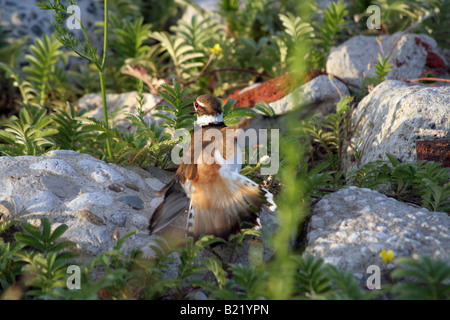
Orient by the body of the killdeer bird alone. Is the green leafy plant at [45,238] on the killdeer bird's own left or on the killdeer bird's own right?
on the killdeer bird's own left

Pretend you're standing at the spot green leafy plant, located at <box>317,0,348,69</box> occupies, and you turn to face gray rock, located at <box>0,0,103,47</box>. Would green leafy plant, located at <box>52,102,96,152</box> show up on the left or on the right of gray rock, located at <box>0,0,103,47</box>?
left

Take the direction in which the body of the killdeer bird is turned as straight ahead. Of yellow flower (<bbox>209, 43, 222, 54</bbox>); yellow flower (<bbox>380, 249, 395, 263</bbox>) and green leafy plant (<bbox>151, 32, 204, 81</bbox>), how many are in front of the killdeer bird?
2

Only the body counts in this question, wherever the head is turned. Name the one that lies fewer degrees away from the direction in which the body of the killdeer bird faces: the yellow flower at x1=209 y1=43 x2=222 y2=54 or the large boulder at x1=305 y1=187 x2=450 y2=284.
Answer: the yellow flower

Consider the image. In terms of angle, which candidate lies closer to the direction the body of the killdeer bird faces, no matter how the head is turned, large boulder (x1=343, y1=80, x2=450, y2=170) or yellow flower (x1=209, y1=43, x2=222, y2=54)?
the yellow flower

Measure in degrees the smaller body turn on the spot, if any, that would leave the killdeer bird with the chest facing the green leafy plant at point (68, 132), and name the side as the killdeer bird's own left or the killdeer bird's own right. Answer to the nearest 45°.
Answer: approximately 45° to the killdeer bird's own left

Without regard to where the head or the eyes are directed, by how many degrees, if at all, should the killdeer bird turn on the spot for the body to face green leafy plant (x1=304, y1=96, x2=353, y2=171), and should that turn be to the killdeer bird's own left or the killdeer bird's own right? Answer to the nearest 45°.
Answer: approximately 45° to the killdeer bird's own right

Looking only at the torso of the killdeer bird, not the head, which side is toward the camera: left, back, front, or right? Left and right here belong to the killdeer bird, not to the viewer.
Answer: back
